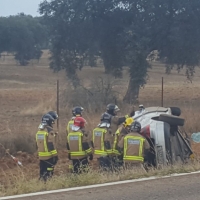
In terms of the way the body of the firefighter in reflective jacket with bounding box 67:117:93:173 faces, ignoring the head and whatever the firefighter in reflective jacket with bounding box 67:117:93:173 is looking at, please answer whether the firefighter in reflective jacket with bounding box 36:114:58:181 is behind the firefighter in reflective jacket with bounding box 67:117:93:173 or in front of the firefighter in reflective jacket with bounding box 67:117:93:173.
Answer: behind

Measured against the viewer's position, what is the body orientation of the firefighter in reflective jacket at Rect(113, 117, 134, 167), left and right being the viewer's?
facing to the right of the viewer

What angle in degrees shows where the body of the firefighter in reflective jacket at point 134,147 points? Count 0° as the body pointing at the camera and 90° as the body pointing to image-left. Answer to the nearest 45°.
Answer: approximately 180°

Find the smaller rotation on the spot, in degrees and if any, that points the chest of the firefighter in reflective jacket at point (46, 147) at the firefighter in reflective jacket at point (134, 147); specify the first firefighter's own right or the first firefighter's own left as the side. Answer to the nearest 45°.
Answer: approximately 45° to the first firefighter's own right

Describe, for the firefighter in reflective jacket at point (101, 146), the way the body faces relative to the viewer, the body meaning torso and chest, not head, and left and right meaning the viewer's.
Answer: facing away from the viewer and to the right of the viewer

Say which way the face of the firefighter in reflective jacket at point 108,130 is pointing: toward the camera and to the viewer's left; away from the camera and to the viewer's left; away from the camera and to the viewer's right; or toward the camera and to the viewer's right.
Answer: away from the camera and to the viewer's right

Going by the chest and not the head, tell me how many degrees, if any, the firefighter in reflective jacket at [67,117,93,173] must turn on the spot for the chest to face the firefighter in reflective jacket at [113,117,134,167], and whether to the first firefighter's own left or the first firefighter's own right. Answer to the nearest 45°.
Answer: approximately 45° to the first firefighter's own right

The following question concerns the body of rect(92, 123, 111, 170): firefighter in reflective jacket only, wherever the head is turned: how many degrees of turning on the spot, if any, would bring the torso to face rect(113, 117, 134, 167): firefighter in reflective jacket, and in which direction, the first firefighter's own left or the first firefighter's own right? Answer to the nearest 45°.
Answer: approximately 45° to the first firefighter's own right
